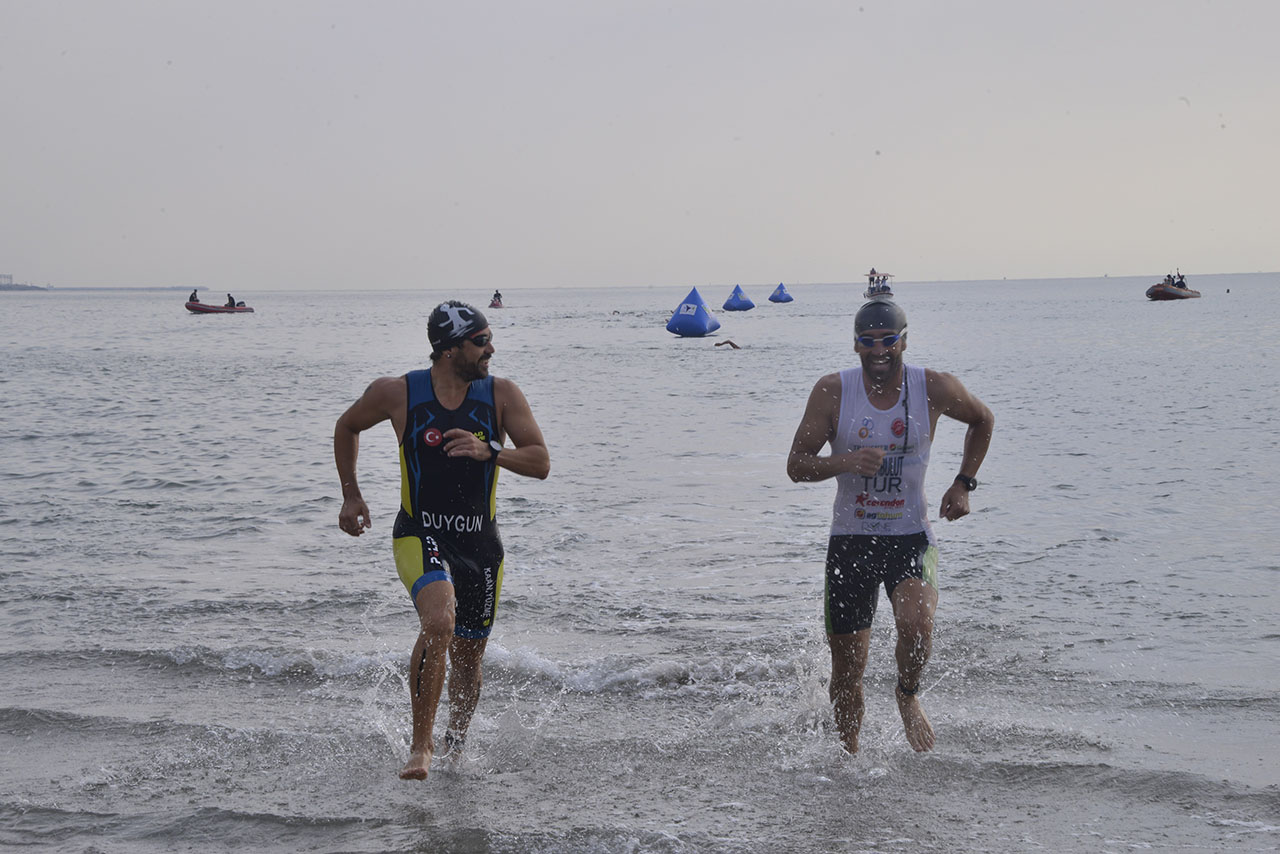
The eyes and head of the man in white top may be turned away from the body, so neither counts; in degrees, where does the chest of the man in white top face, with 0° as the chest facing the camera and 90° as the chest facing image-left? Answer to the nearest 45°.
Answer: approximately 0°
